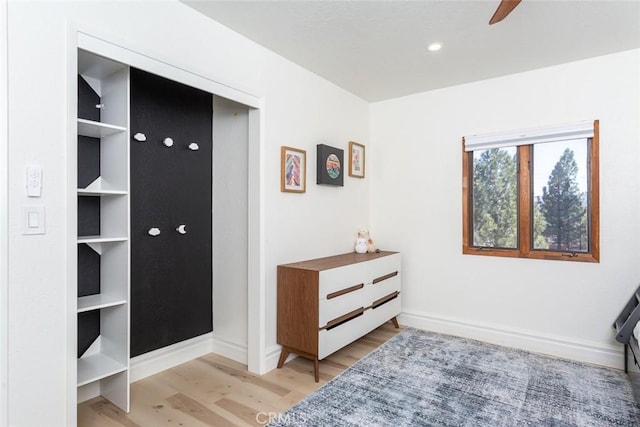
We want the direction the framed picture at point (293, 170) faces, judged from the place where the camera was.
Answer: facing the viewer and to the right of the viewer

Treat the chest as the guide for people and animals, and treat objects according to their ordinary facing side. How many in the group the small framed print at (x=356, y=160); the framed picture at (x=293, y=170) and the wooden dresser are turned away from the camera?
0

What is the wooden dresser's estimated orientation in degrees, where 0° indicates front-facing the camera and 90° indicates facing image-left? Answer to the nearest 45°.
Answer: approximately 315°

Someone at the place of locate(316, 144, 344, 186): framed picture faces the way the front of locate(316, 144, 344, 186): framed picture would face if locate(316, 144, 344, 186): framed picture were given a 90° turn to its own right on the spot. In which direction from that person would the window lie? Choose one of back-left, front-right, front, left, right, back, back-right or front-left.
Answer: back-left

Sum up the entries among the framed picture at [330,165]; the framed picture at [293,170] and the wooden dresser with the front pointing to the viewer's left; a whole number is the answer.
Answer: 0

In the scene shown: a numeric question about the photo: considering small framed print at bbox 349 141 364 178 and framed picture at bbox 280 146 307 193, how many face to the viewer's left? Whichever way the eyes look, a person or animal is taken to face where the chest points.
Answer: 0

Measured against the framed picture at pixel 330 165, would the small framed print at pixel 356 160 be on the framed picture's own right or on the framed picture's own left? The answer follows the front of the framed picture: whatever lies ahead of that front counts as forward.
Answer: on the framed picture's own left

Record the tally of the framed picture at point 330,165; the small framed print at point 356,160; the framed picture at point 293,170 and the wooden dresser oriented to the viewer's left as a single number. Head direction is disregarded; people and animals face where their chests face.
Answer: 0

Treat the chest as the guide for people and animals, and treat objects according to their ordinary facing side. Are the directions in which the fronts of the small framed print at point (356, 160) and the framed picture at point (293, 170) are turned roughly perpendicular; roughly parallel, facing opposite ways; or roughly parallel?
roughly parallel

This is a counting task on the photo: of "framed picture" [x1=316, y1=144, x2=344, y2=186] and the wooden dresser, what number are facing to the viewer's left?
0

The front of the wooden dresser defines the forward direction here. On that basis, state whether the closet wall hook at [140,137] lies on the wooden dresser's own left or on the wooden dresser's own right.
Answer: on the wooden dresser's own right

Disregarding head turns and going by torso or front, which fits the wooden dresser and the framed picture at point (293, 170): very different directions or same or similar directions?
same or similar directions

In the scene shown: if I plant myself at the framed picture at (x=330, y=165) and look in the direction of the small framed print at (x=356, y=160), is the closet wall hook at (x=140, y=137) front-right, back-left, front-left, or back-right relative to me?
back-left
